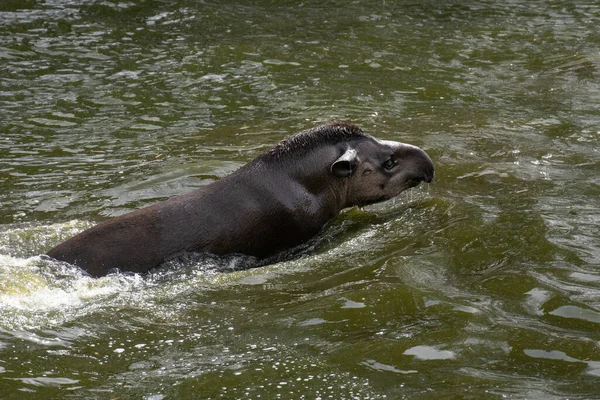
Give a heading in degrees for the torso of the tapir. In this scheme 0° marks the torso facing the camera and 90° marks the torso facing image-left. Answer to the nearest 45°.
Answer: approximately 270°
